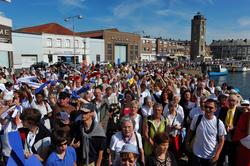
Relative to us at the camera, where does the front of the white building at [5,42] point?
facing the viewer and to the right of the viewer

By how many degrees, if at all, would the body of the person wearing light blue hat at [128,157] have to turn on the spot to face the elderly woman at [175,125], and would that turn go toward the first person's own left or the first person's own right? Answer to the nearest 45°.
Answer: approximately 135° to the first person's own left

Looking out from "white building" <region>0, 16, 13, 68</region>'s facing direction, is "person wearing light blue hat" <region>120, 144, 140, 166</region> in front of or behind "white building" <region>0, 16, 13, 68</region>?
in front

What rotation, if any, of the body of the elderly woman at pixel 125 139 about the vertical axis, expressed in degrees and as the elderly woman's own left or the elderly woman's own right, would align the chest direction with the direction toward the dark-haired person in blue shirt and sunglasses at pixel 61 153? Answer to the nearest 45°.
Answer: approximately 45° to the elderly woman's own right

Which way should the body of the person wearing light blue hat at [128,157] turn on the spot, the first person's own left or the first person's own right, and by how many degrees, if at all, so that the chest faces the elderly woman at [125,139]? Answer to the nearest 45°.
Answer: approximately 180°

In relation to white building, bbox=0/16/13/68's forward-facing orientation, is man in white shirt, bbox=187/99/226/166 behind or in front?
in front

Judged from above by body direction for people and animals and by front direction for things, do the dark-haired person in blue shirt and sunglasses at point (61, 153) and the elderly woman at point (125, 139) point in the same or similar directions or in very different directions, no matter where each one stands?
same or similar directions

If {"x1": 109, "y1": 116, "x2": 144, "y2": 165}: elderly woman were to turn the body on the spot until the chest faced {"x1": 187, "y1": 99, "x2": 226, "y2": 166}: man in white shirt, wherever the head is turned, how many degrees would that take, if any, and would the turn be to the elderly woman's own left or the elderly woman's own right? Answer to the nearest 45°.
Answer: approximately 90° to the elderly woman's own left

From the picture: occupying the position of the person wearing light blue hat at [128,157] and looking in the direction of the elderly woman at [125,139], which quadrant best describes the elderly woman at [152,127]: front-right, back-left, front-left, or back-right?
front-right

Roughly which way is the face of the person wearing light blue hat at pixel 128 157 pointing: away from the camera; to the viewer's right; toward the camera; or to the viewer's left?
toward the camera

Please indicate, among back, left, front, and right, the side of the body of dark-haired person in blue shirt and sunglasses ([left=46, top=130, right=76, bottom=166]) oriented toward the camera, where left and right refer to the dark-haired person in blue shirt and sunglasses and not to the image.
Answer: front

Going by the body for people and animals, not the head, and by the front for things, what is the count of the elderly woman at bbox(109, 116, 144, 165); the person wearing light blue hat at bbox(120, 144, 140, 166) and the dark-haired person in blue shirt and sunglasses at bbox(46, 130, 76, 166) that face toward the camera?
3

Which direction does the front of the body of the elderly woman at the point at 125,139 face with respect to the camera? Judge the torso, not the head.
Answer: toward the camera
